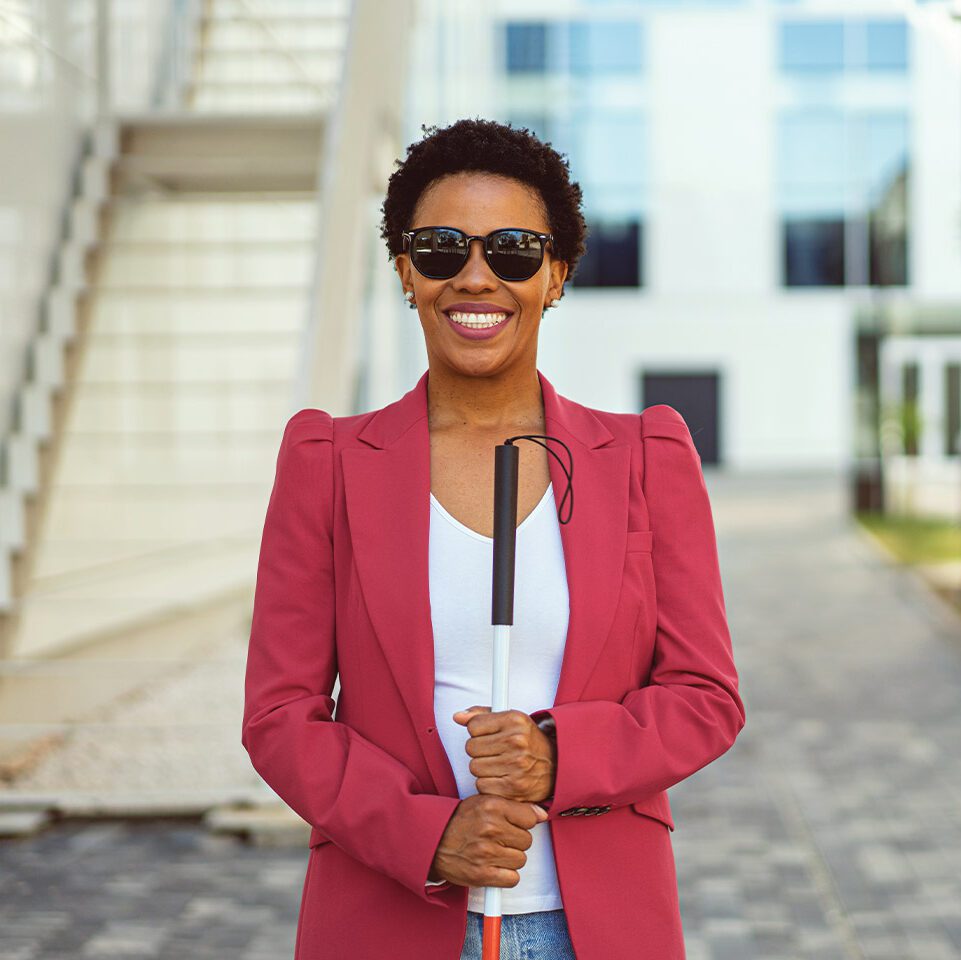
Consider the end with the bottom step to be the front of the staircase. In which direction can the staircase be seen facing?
toward the camera

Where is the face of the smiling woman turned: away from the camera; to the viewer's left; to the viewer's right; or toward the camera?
toward the camera

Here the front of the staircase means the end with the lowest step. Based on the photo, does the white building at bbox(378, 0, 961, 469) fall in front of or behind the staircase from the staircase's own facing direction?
behind

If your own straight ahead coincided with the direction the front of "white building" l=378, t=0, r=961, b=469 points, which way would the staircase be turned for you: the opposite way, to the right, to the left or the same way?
the same way

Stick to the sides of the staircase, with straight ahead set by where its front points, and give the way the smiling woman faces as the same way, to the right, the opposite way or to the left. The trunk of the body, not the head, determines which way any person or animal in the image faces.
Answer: the same way

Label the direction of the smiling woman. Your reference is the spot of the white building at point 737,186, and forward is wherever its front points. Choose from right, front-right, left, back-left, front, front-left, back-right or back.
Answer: front

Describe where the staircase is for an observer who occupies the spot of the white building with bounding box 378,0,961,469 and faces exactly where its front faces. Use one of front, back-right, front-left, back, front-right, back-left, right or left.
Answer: front

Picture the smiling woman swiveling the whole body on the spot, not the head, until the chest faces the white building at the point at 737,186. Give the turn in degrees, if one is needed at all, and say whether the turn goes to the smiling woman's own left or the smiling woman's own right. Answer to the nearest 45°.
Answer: approximately 180°

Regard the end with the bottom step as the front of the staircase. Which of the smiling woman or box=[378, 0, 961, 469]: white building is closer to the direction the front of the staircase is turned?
the smiling woman

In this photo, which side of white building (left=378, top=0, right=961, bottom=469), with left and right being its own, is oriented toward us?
front

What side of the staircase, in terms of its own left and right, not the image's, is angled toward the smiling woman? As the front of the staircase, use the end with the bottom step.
front

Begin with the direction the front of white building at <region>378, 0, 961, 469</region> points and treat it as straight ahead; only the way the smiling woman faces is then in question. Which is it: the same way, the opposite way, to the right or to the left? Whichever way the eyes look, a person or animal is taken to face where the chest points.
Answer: the same way
